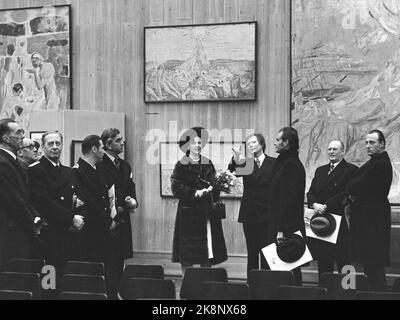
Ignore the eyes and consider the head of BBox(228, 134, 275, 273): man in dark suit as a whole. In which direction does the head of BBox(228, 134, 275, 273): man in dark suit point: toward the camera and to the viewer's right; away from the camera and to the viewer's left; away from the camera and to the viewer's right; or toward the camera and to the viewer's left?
toward the camera and to the viewer's left

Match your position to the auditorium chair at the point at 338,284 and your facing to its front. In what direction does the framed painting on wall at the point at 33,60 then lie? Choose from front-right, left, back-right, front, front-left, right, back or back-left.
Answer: front-left

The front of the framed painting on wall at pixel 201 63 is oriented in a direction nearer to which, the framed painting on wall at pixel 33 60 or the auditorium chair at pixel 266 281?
the auditorium chair

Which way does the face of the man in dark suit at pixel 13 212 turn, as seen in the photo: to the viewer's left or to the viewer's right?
to the viewer's right

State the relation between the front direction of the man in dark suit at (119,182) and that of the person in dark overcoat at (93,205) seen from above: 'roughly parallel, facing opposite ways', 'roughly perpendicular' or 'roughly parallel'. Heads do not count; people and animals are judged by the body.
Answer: roughly parallel

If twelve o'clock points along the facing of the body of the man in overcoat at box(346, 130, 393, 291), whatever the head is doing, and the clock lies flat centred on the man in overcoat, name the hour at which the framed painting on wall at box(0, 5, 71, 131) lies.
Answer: The framed painting on wall is roughly at 1 o'clock from the man in overcoat.

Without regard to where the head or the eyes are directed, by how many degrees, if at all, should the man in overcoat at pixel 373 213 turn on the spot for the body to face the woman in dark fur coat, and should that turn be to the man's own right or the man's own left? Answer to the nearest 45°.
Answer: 0° — they already face them

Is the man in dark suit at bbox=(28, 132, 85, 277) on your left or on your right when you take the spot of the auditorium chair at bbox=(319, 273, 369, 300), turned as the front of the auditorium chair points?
on your left

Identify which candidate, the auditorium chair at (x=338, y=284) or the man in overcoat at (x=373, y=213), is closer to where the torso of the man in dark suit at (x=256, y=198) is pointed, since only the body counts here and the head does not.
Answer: the auditorium chair

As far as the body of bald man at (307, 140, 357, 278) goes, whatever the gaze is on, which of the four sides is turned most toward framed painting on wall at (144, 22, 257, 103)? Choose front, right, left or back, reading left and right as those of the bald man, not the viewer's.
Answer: right

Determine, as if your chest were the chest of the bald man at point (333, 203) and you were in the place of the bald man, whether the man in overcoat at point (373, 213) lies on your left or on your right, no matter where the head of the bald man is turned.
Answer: on your left

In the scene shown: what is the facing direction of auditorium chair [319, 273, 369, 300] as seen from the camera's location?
facing away from the viewer

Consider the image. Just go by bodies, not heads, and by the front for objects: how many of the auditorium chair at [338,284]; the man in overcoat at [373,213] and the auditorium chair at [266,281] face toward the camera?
0

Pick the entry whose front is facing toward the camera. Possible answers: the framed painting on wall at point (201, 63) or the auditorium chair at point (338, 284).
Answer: the framed painting on wall

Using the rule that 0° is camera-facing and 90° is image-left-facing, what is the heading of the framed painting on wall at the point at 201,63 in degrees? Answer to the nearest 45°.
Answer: approximately 0°

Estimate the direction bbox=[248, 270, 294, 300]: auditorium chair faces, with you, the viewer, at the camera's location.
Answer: facing away from the viewer

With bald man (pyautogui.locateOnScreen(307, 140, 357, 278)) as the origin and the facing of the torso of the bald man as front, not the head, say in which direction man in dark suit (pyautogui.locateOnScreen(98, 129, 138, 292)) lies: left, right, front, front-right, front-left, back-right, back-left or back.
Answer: front-right

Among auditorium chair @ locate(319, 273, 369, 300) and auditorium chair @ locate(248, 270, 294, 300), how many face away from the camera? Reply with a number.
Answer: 2

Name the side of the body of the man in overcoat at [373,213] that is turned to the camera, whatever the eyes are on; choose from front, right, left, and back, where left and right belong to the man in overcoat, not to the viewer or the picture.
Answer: left

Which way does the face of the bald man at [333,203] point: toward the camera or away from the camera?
toward the camera

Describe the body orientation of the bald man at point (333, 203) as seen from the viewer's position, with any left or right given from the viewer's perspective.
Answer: facing the viewer and to the left of the viewer
